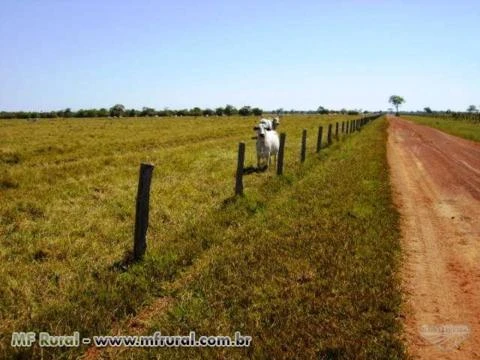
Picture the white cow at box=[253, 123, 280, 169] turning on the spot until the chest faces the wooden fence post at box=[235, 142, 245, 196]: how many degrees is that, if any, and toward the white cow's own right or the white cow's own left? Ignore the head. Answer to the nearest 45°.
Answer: approximately 45° to the white cow's own left

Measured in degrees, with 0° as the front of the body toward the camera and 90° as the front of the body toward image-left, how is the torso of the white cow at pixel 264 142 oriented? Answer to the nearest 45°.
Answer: approximately 45°

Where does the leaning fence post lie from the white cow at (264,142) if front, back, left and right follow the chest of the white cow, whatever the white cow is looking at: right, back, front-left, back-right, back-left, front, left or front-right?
front-left
